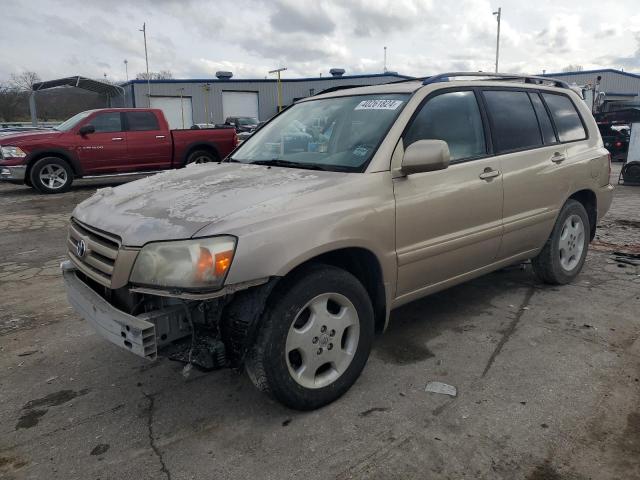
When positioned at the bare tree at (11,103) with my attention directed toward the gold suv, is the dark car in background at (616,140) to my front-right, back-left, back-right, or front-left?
front-left

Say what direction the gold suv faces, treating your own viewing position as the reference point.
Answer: facing the viewer and to the left of the viewer

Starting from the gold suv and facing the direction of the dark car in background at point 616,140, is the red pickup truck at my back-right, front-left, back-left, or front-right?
front-left

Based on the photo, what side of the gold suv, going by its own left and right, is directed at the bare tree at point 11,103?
right

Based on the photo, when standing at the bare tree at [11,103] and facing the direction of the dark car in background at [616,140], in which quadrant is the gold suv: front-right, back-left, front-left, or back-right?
front-right

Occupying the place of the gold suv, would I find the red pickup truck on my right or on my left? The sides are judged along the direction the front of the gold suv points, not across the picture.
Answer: on my right

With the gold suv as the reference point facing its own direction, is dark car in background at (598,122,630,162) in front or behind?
behind

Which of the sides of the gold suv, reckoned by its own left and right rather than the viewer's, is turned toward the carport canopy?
right

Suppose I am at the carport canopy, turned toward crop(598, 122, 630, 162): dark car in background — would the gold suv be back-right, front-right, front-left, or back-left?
front-right

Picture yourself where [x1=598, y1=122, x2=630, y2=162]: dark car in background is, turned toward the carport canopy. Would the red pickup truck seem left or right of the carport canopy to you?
left
